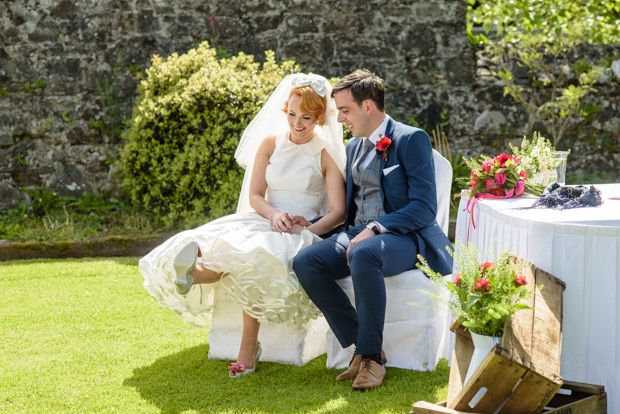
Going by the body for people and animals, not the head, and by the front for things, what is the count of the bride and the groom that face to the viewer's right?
0

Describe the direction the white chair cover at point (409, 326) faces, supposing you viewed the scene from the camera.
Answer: facing the viewer and to the left of the viewer

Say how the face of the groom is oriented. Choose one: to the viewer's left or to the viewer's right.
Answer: to the viewer's left

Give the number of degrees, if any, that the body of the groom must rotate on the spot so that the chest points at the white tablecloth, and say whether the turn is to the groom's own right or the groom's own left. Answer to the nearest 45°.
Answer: approximately 90° to the groom's own left

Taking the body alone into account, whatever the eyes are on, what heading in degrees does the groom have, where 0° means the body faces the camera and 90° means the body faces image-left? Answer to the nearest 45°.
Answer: approximately 45°

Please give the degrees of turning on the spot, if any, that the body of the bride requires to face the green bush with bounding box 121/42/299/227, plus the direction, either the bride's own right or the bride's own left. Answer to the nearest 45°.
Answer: approximately 135° to the bride's own right

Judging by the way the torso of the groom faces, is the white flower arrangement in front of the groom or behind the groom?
behind

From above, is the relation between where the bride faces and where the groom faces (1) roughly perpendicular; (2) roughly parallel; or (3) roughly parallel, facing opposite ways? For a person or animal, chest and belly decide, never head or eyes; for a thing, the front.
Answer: roughly parallel

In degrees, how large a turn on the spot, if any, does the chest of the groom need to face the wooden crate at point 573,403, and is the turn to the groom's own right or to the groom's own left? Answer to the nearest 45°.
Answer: approximately 90° to the groom's own left

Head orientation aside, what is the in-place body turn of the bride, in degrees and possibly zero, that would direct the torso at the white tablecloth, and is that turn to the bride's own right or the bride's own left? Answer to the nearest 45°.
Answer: approximately 90° to the bride's own left
